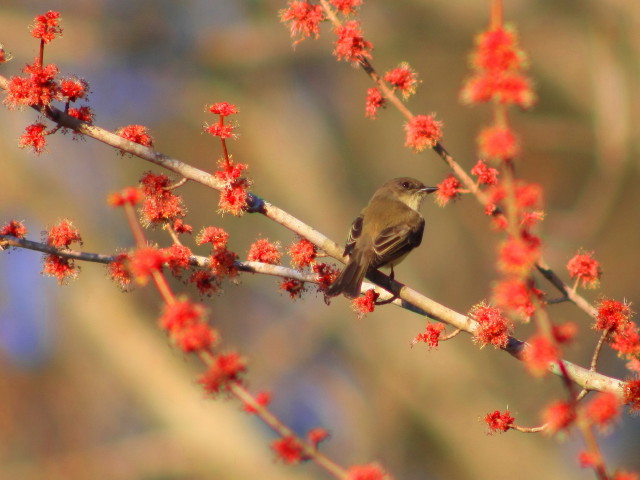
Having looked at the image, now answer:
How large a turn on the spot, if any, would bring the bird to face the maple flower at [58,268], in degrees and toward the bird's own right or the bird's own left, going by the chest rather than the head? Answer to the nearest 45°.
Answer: approximately 180°

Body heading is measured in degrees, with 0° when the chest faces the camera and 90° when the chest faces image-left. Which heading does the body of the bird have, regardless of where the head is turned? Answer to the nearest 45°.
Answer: approximately 225°

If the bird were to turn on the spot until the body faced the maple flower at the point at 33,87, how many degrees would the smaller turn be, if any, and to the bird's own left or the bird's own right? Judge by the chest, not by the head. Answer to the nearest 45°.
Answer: approximately 180°

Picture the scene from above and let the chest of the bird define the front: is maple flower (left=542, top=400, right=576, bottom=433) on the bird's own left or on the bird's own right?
on the bird's own right

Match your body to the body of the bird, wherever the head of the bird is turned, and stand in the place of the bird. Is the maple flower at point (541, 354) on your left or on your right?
on your right

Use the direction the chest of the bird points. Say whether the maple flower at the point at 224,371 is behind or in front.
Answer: behind

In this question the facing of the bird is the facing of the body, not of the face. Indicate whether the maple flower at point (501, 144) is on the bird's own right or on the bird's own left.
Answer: on the bird's own right

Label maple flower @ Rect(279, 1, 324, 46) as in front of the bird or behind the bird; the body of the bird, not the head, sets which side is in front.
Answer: behind

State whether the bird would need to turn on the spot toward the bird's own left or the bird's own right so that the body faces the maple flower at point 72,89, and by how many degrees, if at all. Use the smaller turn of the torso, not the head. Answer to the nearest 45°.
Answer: approximately 180°
